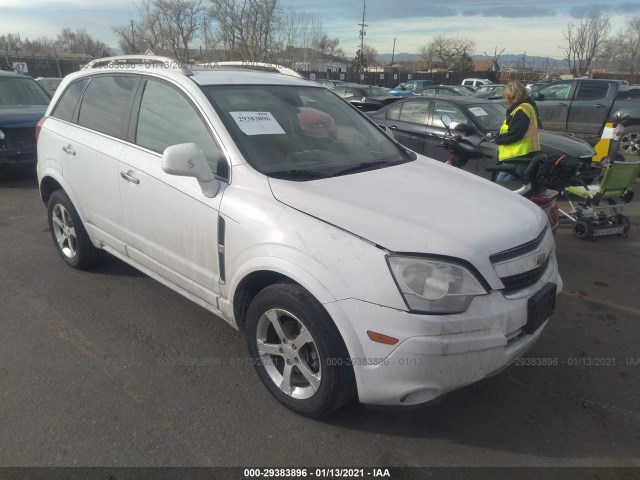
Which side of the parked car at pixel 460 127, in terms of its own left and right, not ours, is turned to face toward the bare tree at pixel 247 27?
back

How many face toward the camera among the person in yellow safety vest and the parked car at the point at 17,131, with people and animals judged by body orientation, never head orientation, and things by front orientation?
1

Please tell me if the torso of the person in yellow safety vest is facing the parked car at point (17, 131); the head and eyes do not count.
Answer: yes

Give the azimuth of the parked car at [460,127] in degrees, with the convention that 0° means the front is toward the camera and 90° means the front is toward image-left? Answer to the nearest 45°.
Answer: approximately 315°

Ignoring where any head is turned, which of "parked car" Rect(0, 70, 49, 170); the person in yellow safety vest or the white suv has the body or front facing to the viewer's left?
the person in yellow safety vest

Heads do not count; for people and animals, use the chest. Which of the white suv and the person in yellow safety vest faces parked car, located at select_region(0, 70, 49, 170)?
the person in yellow safety vest

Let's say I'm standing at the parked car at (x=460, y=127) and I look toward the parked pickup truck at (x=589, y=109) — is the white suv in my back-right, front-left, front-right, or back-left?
back-right

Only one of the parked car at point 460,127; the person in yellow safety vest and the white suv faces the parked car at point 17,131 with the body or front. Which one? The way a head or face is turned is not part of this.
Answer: the person in yellow safety vest

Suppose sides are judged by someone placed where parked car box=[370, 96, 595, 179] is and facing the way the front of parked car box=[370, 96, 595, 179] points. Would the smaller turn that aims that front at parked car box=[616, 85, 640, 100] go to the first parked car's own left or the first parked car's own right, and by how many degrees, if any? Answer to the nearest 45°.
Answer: approximately 90° to the first parked car's own left

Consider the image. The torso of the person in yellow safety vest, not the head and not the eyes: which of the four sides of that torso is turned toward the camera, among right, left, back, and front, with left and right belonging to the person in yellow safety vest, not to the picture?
left

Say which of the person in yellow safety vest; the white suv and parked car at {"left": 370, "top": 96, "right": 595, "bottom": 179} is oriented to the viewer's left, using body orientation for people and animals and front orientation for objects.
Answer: the person in yellow safety vest
